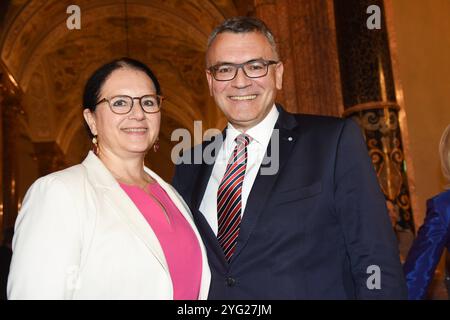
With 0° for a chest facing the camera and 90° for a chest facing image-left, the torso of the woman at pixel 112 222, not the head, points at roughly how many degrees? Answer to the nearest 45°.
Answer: approximately 315°

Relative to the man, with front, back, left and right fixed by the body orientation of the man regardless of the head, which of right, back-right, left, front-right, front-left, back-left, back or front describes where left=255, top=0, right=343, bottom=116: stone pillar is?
back-right

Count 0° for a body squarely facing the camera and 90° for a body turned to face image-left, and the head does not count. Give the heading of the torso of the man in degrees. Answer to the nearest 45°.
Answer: approximately 45°

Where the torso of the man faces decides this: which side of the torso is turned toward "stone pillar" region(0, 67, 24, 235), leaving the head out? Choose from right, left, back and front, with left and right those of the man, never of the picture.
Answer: right

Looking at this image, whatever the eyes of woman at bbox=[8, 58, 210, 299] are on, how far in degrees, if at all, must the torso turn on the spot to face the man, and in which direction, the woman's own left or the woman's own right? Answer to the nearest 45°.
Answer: approximately 45° to the woman's own left

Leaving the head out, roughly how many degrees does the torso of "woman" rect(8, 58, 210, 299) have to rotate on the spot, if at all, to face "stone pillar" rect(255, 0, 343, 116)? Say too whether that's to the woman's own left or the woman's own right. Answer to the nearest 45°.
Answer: approximately 90° to the woman's own left
